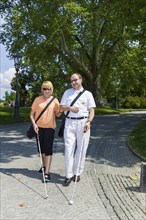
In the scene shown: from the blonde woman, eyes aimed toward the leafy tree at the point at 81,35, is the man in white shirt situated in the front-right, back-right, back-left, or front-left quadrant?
back-right

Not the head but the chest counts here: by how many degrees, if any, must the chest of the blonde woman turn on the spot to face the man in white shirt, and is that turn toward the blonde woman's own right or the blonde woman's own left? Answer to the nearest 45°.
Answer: approximately 45° to the blonde woman's own left

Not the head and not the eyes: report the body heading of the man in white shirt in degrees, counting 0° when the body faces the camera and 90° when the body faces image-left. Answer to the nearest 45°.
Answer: approximately 0°

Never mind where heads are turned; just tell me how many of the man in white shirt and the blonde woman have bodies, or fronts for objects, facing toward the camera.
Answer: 2

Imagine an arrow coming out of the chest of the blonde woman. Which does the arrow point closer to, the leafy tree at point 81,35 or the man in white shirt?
the man in white shirt

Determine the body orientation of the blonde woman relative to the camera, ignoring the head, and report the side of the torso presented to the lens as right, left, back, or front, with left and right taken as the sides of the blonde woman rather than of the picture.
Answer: front

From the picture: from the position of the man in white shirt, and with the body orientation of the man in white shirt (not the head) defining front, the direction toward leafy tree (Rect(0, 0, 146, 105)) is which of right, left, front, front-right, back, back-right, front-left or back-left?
back

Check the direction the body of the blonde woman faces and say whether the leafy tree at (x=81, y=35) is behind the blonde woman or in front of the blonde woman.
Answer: behind

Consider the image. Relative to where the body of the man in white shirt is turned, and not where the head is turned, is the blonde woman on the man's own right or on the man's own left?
on the man's own right
